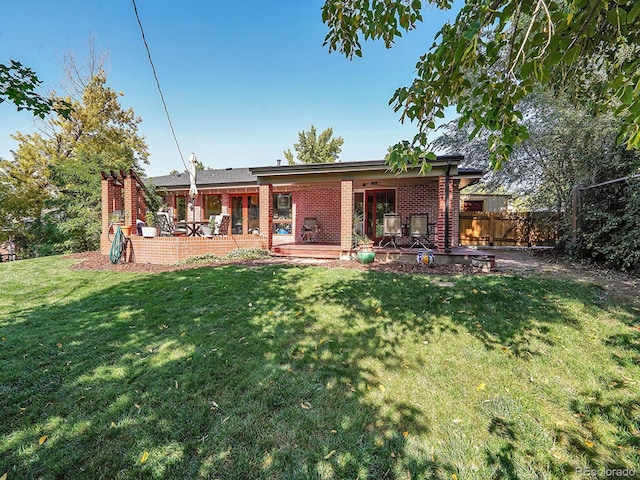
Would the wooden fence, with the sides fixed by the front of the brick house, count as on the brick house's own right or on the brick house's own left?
on the brick house's own left

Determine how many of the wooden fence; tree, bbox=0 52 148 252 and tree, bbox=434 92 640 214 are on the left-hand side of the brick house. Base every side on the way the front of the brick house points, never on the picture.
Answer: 2

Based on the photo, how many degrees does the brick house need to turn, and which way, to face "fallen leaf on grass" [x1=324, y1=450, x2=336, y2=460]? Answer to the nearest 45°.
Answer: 0° — it already faces it

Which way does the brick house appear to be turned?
toward the camera

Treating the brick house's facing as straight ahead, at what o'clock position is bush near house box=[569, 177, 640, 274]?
The bush near house is roughly at 10 o'clock from the brick house.

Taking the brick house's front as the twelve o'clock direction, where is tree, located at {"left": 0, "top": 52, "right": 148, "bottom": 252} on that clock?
The tree is roughly at 4 o'clock from the brick house.
